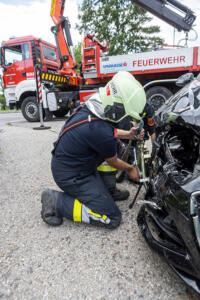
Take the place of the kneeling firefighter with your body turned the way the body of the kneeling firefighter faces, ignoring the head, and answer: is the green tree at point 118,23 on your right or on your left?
on your left

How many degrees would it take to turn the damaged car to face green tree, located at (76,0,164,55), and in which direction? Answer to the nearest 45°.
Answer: approximately 135° to its right

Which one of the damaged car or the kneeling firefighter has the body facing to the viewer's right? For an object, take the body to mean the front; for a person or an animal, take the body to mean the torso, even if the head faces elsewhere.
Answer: the kneeling firefighter

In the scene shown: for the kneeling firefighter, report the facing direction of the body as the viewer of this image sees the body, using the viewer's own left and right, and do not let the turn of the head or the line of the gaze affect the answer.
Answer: facing to the right of the viewer

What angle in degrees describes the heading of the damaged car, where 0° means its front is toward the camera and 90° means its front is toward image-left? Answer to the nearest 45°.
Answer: approximately 45°

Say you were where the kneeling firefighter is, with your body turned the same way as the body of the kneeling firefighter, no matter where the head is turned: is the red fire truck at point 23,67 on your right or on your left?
on your left

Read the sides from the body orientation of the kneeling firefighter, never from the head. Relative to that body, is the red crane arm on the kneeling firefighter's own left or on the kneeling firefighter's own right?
on the kneeling firefighter's own left

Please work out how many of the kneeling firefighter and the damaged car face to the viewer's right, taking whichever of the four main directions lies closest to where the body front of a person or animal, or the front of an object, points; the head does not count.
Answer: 1

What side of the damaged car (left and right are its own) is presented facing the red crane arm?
right

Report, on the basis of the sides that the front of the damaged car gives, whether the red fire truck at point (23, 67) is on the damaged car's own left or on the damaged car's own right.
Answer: on the damaged car's own right
